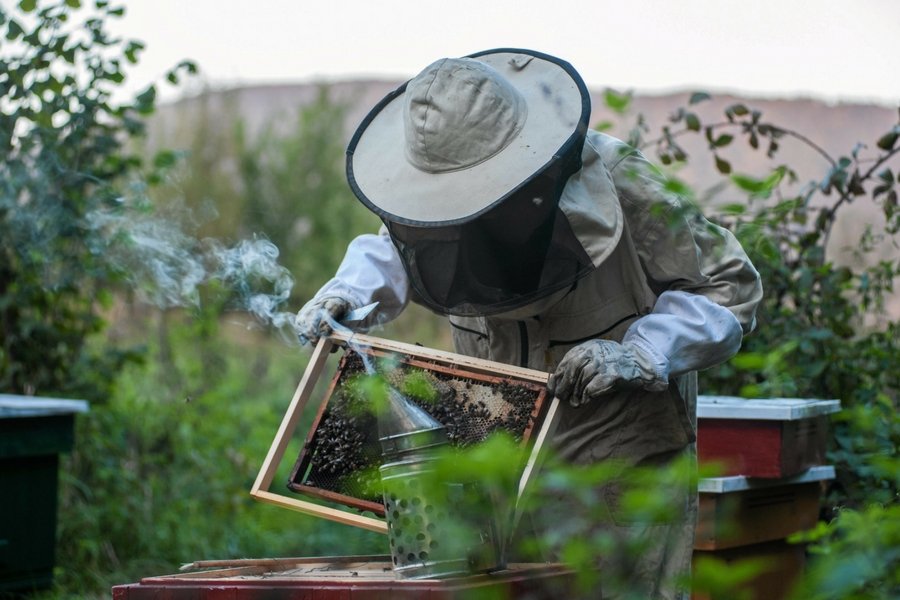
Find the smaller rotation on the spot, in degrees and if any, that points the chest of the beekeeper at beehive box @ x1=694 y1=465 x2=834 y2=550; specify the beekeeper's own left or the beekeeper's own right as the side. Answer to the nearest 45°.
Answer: approximately 180°

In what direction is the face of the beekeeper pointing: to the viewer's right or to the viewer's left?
to the viewer's left

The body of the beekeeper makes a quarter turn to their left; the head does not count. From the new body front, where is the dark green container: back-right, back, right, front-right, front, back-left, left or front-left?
back

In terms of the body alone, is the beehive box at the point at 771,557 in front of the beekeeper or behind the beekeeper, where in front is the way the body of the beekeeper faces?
behind

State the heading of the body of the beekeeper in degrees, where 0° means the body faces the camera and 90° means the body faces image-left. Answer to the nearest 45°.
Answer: approximately 45°
